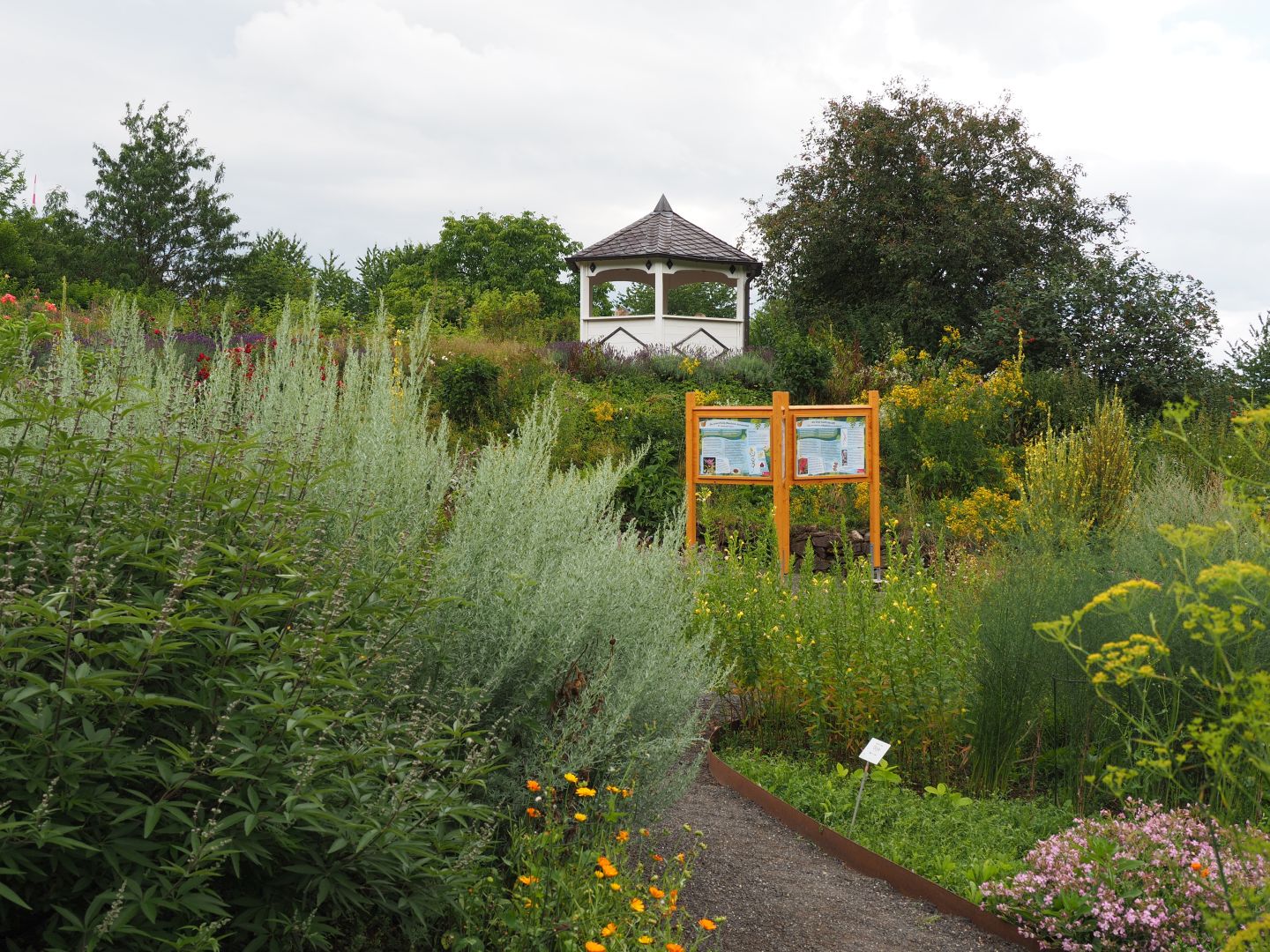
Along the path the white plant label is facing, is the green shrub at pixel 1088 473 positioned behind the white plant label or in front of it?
behind

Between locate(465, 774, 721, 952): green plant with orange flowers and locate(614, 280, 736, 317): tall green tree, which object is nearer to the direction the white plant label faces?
the green plant with orange flowers

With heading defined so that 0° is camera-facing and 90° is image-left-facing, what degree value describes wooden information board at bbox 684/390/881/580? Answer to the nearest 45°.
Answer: approximately 0°

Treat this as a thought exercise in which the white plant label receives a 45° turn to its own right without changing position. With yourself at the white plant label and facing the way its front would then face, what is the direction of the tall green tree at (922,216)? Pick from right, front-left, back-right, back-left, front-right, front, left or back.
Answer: right

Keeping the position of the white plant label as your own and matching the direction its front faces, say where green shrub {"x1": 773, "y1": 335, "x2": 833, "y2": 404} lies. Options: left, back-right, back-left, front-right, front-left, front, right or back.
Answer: back-right

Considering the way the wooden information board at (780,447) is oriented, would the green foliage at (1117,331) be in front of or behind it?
behind

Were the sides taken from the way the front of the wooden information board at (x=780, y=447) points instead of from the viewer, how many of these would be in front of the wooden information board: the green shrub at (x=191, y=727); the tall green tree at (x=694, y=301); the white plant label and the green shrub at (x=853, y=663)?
3

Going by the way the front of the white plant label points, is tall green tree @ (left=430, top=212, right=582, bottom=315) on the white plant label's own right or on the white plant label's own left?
on the white plant label's own right

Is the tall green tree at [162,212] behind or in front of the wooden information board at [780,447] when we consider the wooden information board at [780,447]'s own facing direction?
behind

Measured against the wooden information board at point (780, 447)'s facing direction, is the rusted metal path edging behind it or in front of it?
in front

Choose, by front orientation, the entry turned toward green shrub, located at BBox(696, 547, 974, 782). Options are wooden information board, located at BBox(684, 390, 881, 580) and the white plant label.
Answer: the wooden information board

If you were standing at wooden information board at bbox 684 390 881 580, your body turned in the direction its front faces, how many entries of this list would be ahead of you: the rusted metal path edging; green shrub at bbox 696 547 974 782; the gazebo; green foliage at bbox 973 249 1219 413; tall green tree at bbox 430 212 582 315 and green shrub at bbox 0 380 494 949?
3

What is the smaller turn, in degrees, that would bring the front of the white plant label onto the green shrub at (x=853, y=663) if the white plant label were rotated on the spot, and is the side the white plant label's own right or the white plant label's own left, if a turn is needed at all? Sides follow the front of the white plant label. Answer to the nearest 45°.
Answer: approximately 135° to the white plant label's own right

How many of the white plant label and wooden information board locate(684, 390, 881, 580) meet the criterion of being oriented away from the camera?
0

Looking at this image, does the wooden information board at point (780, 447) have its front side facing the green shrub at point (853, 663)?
yes
